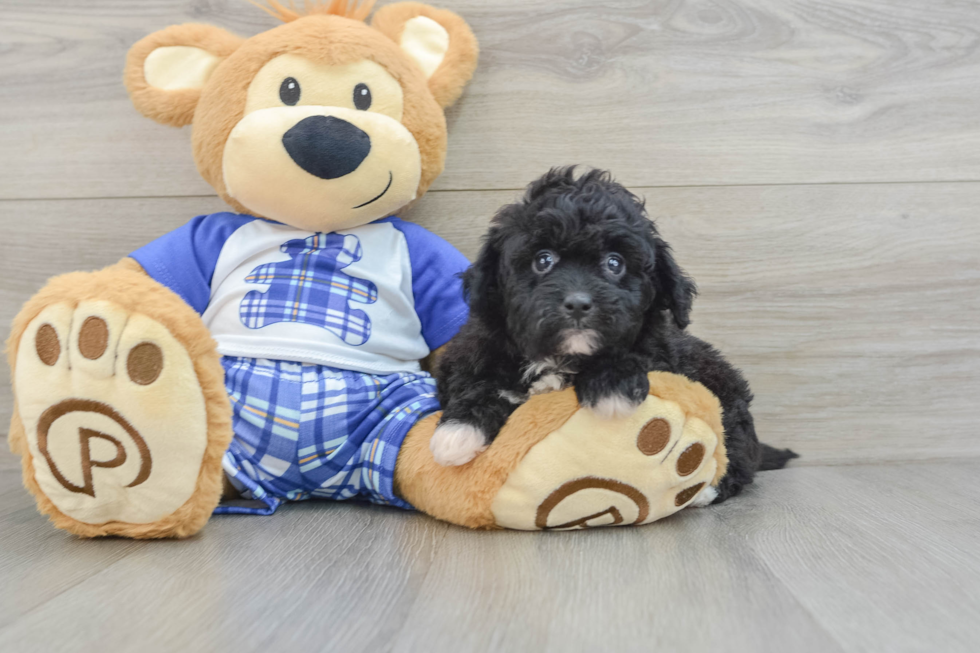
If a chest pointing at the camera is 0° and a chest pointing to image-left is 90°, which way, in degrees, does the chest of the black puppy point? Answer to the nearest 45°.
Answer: approximately 45°
